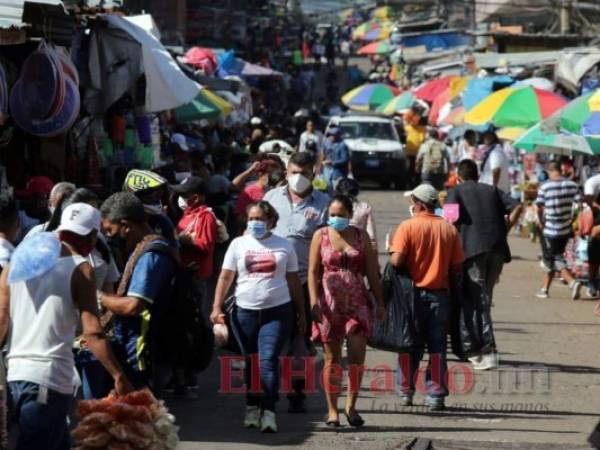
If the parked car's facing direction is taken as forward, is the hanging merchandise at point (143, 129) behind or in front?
in front

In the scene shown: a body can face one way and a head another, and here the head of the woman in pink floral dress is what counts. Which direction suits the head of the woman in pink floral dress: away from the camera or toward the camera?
toward the camera

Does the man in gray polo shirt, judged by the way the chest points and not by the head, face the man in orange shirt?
no

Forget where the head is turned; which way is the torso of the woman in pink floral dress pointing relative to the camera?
toward the camera

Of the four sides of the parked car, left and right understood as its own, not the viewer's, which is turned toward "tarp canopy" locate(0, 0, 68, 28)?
front

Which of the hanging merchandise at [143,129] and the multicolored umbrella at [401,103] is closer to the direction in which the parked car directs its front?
the hanging merchandise

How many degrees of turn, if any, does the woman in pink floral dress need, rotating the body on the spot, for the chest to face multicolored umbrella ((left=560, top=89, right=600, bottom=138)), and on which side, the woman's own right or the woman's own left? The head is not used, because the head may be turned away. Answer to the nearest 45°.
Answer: approximately 135° to the woman's own left

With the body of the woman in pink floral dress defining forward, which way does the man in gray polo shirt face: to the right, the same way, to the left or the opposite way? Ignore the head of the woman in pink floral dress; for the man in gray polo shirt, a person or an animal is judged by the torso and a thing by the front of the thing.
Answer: the same way

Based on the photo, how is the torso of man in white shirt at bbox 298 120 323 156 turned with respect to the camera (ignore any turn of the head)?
toward the camera

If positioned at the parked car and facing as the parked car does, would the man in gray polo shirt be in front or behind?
in front

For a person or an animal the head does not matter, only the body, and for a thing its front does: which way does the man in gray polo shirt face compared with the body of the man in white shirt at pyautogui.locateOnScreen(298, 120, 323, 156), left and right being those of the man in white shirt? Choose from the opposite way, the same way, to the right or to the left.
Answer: the same way

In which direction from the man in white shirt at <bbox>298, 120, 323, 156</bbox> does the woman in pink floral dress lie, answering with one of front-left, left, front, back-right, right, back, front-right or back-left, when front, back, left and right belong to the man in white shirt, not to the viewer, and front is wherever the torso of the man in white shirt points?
front

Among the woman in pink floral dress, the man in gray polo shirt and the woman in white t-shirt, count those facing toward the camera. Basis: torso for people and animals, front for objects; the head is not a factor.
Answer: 3

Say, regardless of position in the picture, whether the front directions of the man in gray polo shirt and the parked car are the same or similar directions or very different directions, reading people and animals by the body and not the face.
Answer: same or similar directions

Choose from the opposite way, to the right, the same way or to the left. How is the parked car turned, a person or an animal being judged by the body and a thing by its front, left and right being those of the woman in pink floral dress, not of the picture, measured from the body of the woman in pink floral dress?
the same way

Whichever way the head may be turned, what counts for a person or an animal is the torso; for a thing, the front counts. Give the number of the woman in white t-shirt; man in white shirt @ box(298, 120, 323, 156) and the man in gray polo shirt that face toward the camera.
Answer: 3

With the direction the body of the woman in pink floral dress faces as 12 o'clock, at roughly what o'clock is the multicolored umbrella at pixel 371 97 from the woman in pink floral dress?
The multicolored umbrella is roughly at 6 o'clock from the woman in pink floral dress.

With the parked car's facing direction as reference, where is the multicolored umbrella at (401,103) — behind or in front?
behind
